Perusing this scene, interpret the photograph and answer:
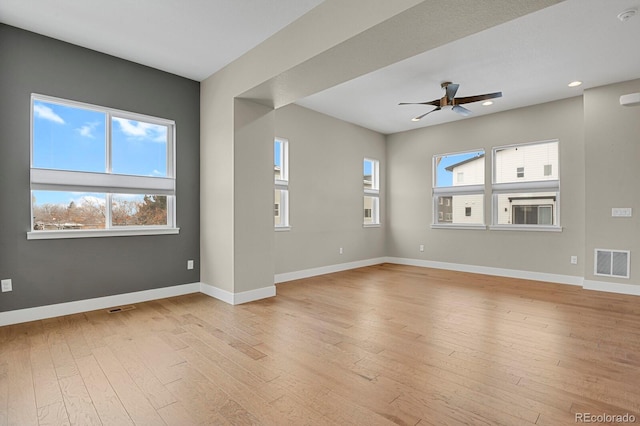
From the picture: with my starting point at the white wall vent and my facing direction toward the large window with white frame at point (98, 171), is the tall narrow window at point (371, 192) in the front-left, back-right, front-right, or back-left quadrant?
front-right

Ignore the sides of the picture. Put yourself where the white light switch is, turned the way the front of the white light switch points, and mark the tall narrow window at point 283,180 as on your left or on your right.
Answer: on your right

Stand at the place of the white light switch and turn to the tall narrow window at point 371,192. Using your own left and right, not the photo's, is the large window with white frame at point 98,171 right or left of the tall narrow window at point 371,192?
left

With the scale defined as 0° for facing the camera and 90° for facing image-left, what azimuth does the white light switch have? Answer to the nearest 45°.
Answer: approximately 0°

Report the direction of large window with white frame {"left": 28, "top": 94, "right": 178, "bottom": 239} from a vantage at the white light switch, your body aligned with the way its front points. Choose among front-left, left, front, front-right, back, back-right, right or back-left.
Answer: front-right

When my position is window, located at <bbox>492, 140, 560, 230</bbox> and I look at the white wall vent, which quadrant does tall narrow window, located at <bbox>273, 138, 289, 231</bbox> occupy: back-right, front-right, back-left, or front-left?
back-right

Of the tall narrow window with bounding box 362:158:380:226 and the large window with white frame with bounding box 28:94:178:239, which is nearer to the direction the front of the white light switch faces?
the large window with white frame

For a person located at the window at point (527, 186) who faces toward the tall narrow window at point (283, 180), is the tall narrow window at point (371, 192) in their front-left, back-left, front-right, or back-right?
front-right

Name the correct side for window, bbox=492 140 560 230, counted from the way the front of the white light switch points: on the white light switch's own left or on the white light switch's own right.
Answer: on the white light switch's own right

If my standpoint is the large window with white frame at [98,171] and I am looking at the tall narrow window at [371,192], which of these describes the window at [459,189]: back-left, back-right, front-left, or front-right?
front-right

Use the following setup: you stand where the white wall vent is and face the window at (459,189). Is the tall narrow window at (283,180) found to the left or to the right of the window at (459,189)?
left

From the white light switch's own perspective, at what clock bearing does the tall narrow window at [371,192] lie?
The tall narrow window is roughly at 3 o'clock from the white light switch.
